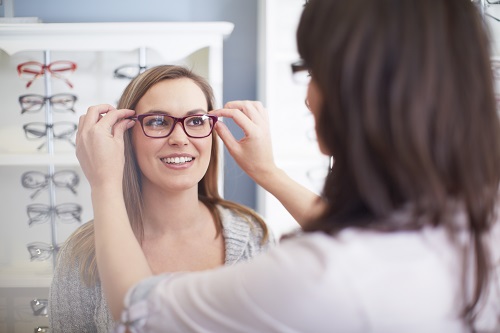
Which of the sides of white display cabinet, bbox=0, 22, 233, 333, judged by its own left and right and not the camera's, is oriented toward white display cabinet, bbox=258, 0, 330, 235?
left

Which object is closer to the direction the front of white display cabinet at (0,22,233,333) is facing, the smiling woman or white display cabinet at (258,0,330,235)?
the smiling woman

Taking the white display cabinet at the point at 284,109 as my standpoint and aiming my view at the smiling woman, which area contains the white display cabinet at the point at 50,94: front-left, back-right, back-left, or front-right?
front-right

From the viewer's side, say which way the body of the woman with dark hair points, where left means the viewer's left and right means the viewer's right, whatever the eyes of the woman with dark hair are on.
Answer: facing away from the viewer and to the left of the viewer

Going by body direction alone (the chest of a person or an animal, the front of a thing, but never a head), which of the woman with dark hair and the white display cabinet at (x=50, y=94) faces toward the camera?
the white display cabinet

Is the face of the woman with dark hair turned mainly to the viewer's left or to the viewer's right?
to the viewer's left

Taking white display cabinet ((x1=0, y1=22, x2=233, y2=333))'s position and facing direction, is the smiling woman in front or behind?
in front

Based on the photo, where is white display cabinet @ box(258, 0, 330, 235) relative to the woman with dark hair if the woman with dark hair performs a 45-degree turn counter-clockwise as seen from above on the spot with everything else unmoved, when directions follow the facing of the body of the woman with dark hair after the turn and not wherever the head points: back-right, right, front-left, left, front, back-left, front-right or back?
right

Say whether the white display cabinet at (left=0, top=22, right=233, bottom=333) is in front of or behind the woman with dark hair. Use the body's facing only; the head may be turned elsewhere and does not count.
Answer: in front

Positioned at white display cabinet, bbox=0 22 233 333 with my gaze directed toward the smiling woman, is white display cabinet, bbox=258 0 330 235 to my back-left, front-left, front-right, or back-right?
front-left

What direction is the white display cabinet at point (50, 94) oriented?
toward the camera

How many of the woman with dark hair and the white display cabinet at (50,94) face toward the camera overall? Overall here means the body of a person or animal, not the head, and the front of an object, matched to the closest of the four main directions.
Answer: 1

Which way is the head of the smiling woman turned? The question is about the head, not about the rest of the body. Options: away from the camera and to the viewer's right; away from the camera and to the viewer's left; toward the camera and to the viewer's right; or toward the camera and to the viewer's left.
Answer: toward the camera and to the viewer's right

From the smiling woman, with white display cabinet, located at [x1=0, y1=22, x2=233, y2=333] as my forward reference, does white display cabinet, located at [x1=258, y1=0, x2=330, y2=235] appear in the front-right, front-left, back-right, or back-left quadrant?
front-right
